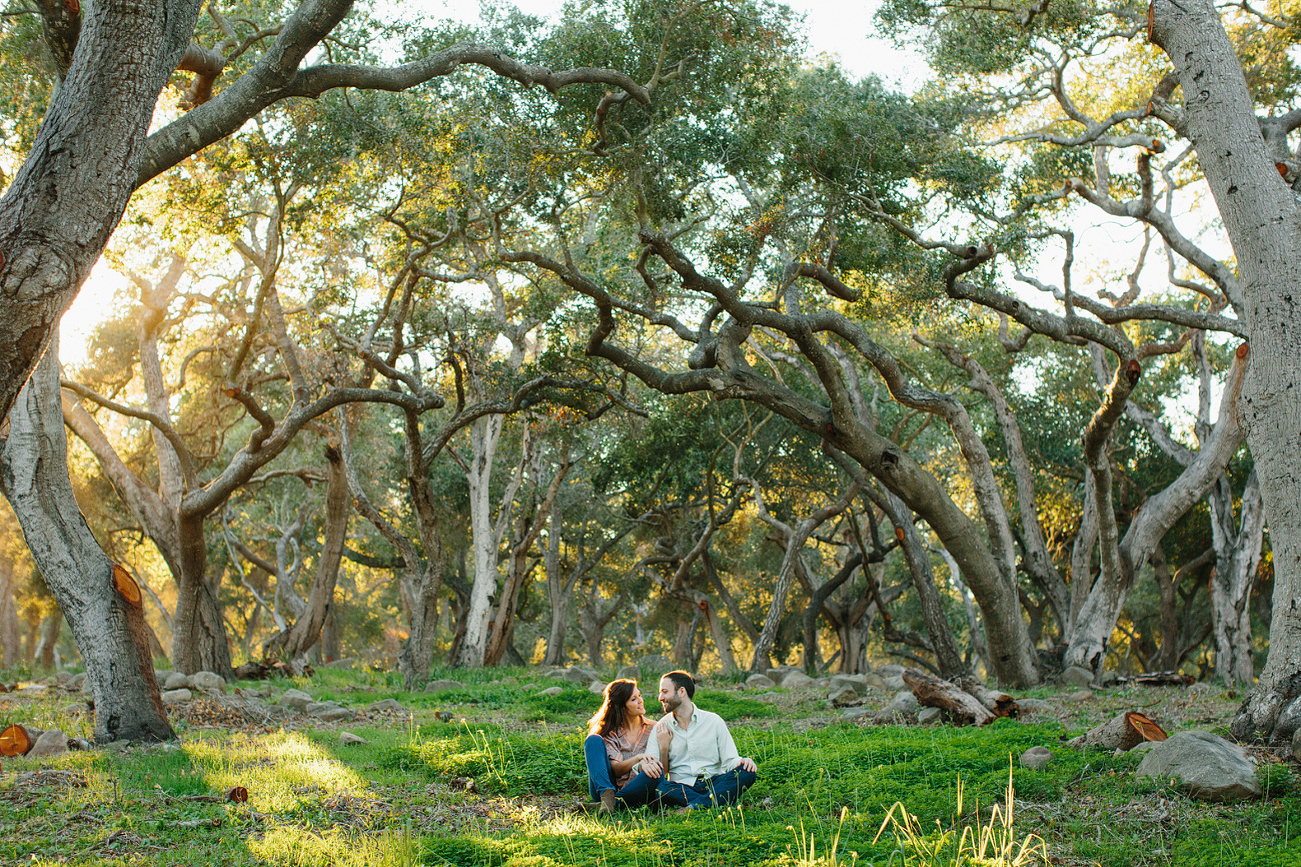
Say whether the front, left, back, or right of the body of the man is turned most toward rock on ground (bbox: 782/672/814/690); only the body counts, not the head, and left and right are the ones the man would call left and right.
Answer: back

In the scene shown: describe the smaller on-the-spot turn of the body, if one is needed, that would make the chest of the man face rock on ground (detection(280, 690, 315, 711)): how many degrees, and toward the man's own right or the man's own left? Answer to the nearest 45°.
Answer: approximately 135° to the man's own right

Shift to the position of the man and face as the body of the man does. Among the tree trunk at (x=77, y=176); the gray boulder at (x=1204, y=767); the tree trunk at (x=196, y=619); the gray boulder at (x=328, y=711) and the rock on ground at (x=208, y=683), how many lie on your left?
1

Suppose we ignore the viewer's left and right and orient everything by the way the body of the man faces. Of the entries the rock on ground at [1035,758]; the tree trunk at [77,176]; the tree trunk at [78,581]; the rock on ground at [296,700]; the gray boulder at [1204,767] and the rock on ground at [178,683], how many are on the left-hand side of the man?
2

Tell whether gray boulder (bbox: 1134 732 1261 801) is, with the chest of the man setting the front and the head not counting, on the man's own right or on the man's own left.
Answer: on the man's own left

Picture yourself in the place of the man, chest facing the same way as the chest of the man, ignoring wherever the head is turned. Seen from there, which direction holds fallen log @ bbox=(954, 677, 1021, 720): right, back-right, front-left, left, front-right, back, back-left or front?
back-left

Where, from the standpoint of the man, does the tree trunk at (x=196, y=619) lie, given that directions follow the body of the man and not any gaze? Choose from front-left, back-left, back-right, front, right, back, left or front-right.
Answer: back-right

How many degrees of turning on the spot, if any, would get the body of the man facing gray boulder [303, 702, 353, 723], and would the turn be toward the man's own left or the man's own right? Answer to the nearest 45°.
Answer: approximately 135° to the man's own right

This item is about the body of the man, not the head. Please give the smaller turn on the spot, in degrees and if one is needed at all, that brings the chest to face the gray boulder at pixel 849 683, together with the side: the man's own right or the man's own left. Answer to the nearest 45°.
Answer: approximately 180°

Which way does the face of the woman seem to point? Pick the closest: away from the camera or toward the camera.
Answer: toward the camera

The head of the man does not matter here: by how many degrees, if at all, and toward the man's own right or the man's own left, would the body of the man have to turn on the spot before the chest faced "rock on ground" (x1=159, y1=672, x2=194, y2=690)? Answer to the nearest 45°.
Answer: approximately 135° to the man's own right

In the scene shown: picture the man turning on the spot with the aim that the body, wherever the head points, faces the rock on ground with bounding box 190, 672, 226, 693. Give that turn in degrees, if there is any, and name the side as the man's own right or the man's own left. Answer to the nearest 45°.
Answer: approximately 135° to the man's own right

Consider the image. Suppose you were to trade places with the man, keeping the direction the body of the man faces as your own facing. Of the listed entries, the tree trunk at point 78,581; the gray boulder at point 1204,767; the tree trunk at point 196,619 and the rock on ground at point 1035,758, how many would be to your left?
2

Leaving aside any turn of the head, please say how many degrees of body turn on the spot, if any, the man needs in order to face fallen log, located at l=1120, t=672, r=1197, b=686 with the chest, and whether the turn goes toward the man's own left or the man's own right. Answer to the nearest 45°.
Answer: approximately 135° to the man's own left

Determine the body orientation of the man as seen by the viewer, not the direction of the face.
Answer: toward the camera

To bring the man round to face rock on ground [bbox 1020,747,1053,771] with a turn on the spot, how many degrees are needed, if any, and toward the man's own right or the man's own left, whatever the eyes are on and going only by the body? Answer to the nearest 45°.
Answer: approximately 90° to the man's own left
